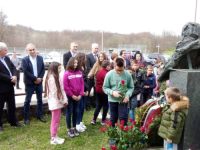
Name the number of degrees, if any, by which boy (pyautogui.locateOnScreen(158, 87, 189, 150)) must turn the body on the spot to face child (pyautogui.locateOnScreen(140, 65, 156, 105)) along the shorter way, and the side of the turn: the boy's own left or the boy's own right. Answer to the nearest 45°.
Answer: approximately 90° to the boy's own right

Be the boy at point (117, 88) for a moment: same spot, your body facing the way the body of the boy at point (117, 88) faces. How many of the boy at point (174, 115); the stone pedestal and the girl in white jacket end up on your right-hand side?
1

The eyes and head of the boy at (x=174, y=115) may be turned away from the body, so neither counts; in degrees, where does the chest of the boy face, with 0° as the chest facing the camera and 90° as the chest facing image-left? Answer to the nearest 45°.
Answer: approximately 90°

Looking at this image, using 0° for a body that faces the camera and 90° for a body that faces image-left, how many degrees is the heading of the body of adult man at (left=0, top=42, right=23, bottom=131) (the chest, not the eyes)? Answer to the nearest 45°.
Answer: approximately 315°

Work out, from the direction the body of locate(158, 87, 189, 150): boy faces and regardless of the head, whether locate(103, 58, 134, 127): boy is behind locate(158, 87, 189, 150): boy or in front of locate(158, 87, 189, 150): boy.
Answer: in front

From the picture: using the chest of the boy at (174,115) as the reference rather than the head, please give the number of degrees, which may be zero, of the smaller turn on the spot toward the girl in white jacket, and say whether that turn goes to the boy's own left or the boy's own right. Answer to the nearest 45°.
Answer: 0° — they already face them

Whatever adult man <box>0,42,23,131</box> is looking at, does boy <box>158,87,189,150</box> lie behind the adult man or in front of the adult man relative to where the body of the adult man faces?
in front

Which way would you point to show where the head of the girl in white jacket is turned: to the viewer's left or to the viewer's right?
to the viewer's right
